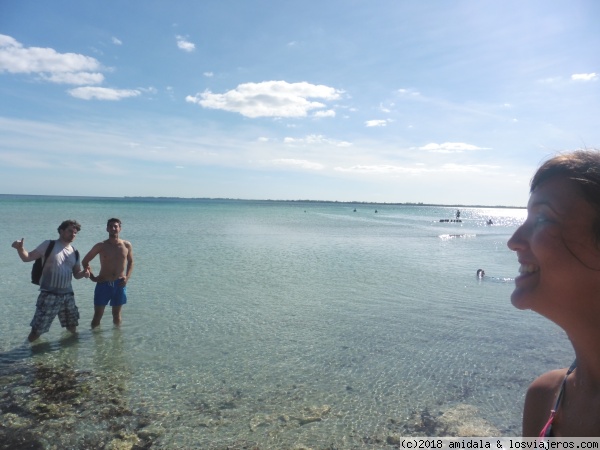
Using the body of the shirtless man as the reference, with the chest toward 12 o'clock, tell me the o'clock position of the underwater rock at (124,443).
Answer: The underwater rock is roughly at 12 o'clock from the shirtless man.

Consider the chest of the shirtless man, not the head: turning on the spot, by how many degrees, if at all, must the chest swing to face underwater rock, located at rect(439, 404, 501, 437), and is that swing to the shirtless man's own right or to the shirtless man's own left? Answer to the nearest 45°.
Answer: approximately 45° to the shirtless man's own left

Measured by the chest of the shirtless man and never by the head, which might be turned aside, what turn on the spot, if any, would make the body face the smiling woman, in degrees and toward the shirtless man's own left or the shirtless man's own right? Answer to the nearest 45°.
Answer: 0° — they already face them

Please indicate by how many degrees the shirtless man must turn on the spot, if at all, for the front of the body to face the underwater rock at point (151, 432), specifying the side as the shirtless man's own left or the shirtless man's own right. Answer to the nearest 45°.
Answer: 0° — they already face it

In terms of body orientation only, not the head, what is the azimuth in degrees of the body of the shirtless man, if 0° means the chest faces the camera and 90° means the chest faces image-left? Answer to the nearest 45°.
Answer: approximately 0°
